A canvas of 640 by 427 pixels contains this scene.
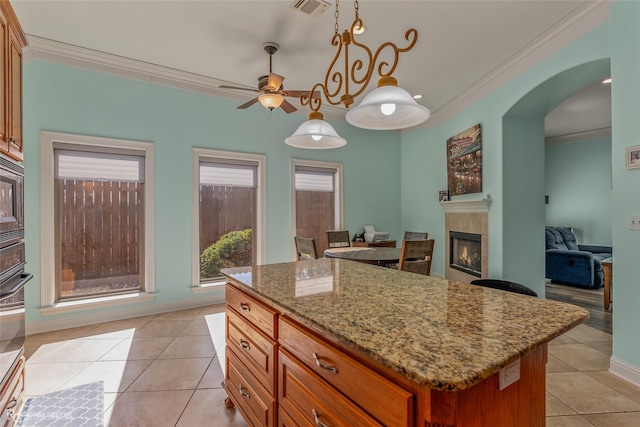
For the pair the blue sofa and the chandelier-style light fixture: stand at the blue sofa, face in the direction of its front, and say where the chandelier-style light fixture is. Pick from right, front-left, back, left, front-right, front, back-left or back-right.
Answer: front-right

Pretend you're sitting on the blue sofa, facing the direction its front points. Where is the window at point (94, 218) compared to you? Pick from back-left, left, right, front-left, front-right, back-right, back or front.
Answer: right

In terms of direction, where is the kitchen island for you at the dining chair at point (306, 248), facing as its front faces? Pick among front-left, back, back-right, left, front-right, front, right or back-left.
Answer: back-right

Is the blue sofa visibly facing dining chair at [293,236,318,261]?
no

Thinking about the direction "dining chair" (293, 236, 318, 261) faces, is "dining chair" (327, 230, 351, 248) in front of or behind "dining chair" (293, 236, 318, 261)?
in front

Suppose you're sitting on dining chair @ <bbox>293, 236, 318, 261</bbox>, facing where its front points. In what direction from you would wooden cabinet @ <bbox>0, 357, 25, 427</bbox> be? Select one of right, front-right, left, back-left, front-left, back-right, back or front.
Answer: back

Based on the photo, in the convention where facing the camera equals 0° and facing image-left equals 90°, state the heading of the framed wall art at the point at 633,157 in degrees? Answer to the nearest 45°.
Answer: approximately 45°

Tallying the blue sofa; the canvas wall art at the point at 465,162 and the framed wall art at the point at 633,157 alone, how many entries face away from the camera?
0

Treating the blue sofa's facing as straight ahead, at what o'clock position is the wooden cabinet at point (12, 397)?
The wooden cabinet is roughly at 2 o'clock from the blue sofa.

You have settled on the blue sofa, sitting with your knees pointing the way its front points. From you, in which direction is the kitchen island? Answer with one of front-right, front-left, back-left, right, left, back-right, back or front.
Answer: front-right

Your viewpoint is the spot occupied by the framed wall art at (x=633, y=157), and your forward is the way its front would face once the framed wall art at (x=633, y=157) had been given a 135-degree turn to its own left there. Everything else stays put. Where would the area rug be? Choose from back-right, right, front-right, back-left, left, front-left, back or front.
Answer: back-right

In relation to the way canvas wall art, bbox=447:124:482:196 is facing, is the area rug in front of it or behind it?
in front

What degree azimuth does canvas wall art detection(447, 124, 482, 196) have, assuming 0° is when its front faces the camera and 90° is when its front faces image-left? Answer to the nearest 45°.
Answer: approximately 45°

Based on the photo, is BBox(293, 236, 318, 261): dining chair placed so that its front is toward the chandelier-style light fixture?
no

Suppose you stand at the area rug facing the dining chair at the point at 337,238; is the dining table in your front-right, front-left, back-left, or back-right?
front-right

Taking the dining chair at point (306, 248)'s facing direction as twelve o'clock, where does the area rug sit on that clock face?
The area rug is roughly at 6 o'clock from the dining chair.

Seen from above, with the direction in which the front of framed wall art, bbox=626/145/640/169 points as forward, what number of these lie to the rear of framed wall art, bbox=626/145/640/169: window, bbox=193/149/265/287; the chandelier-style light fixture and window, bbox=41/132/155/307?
0
